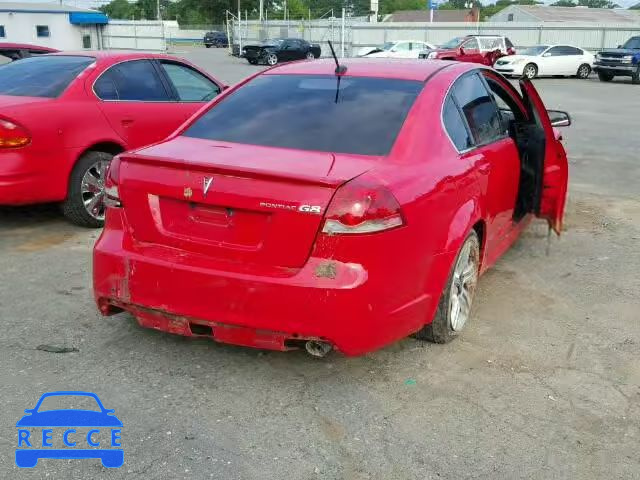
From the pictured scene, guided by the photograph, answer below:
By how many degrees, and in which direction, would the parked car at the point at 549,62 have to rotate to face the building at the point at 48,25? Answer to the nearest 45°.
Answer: approximately 45° to its right

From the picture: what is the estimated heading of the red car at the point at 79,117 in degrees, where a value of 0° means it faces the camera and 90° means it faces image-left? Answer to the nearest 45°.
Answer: approximately 225°

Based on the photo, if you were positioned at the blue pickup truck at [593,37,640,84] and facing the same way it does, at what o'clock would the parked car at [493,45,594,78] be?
The parked car is roughly at 2 o'clock from the blue pickup truck.

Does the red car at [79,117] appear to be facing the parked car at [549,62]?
yes

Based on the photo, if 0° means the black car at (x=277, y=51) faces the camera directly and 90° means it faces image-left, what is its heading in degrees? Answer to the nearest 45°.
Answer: approximately 45°

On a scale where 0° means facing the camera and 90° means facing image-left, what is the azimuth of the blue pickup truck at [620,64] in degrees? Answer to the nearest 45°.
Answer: approximately 45°

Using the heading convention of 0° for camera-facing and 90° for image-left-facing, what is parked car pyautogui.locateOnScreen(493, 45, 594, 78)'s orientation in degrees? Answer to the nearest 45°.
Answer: approximately 45°
